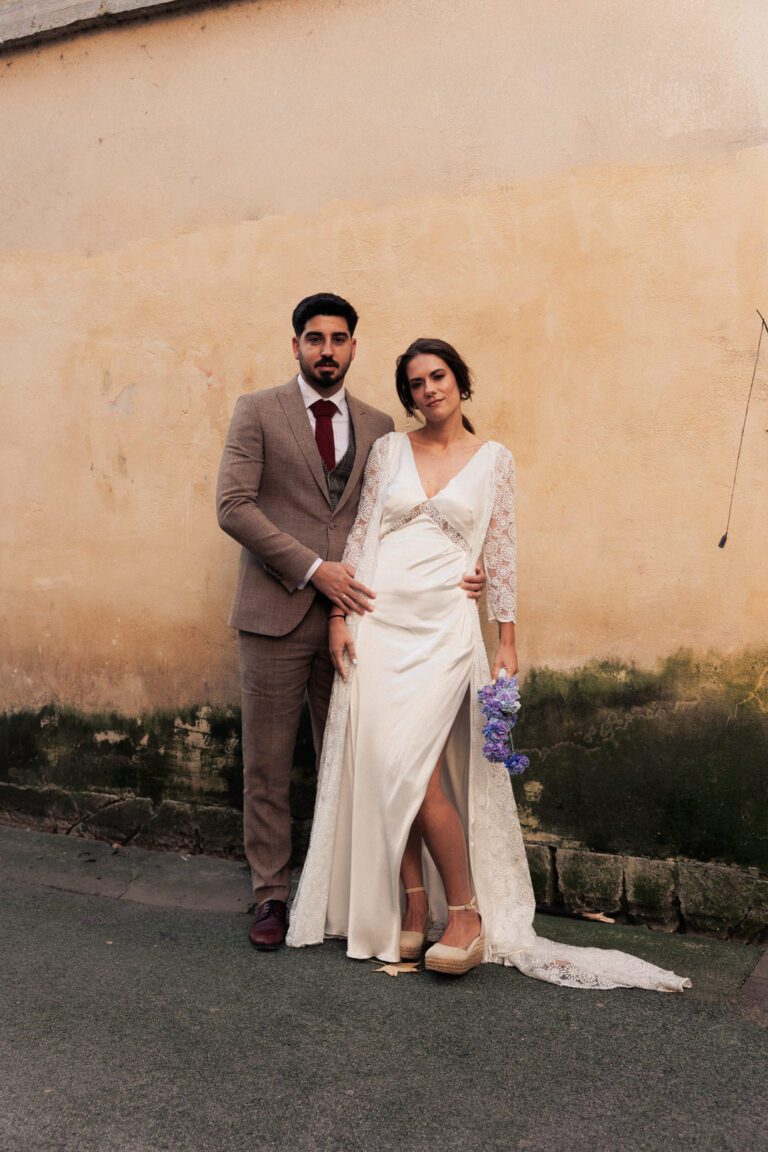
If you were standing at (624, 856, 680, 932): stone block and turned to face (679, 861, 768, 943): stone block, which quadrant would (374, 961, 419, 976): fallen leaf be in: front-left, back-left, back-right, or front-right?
back-right

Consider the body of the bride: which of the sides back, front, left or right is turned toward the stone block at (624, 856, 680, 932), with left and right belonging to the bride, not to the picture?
left

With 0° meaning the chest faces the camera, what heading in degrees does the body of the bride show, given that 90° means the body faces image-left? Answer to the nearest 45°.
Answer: approximately 0°

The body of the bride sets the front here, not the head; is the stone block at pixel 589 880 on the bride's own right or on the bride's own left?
on the bride's own left

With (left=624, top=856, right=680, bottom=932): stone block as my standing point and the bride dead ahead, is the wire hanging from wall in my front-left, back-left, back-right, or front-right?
back-left

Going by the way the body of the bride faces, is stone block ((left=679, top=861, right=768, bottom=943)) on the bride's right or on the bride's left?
on the bride's left
